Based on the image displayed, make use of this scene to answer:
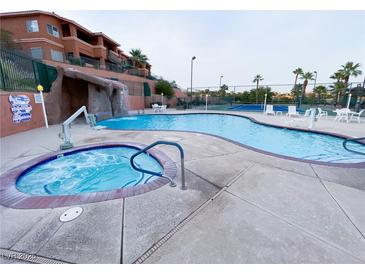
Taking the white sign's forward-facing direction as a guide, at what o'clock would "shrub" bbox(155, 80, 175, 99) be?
The shrub is roughly at 9 o'clock from the white sign.

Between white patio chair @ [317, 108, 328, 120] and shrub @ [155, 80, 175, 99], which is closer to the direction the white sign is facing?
the white patio chair

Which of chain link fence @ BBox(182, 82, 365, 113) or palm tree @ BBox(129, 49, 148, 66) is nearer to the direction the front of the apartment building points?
the chain link fence

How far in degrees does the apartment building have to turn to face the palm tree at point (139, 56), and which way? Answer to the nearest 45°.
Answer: approximately 90° to its left

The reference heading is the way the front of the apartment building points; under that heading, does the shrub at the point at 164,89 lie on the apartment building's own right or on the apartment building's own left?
on the apartment building's own left

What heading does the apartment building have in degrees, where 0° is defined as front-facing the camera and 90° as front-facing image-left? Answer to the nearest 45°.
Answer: approximately 315°

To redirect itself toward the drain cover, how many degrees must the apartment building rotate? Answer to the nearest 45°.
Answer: approximately 45° to its right
